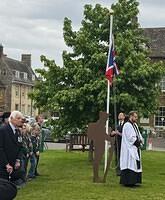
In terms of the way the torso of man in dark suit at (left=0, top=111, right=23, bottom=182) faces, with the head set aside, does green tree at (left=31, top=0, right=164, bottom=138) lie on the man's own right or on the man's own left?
on the man's own left

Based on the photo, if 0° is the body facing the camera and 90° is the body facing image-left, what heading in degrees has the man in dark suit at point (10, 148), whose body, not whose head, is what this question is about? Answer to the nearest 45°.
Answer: approximately 315°
